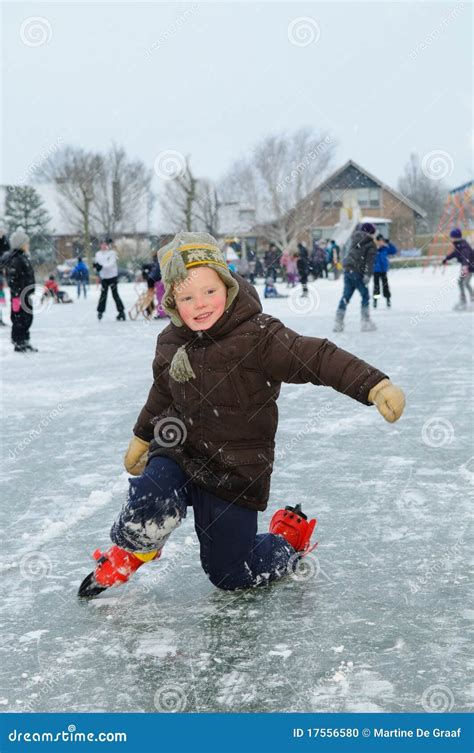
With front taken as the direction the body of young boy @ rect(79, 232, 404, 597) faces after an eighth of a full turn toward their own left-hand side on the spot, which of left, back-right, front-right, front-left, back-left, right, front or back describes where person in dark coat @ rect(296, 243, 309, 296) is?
back

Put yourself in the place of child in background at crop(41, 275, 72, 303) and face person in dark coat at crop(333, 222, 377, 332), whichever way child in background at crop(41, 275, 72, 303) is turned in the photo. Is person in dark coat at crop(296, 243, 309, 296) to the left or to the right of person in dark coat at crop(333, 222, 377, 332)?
left

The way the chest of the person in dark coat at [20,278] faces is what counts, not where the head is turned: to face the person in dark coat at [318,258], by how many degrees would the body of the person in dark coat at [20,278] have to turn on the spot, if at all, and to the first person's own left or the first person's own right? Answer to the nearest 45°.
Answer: approximately 45° to the first person's own left

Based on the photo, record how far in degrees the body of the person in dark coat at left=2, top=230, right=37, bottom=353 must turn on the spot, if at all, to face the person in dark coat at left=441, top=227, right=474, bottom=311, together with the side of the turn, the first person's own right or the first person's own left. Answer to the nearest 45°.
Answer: approximately 45° to the first person's own left

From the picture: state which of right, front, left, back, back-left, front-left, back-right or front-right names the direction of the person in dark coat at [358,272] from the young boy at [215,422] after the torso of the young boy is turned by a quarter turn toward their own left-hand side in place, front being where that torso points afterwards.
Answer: back-left

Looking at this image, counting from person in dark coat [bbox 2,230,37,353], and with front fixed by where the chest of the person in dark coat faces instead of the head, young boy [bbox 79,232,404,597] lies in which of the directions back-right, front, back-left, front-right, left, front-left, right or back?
right

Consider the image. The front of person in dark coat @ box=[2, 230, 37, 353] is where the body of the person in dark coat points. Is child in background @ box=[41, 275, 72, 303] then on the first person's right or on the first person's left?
on the first person's left

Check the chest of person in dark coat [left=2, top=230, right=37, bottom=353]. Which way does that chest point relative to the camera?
to the viewer's right

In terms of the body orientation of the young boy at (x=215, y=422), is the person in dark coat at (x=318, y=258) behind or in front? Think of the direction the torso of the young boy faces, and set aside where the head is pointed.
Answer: behind
